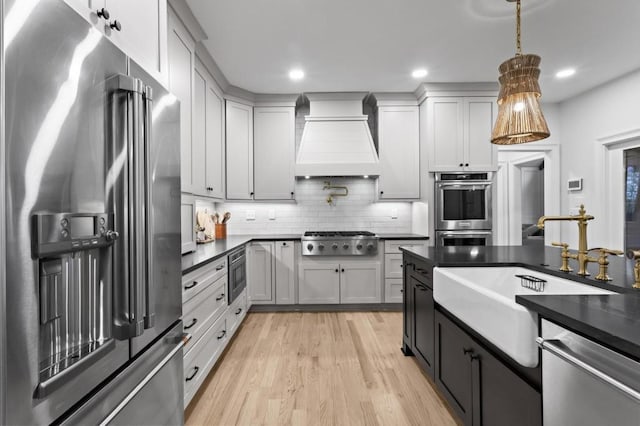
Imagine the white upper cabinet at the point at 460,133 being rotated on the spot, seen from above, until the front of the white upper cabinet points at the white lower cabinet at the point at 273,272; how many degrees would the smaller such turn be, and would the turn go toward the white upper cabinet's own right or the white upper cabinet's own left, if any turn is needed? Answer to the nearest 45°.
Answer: approximately 45° to the white upper cabinet's own right

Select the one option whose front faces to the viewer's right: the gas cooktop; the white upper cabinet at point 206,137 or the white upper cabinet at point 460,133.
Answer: the white upper cabinet at point 206,137

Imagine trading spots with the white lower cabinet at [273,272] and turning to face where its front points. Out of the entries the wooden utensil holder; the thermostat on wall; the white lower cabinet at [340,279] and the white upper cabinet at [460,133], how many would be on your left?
3

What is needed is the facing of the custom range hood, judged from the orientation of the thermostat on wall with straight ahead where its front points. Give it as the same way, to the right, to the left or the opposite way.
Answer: to the left

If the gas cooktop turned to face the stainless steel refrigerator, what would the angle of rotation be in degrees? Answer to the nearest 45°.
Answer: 0° — it already faces it

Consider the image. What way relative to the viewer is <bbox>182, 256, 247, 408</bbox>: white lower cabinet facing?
to the viewer's right

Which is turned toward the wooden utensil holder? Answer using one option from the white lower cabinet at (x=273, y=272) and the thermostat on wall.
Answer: the thermostat on wall

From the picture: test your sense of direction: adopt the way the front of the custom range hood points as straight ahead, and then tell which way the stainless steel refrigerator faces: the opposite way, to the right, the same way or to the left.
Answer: to the left
